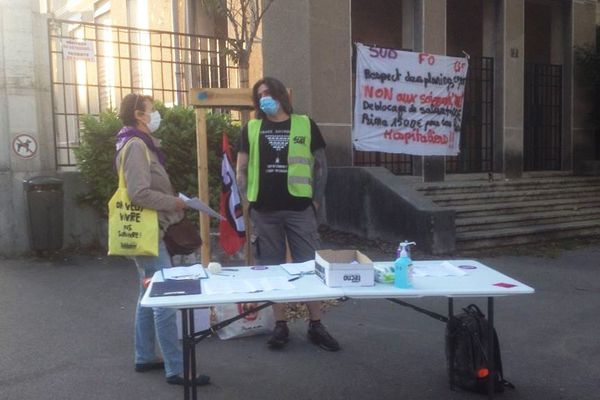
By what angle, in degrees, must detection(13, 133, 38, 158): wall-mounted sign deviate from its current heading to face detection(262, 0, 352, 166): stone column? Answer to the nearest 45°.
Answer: approximately 90° to its left

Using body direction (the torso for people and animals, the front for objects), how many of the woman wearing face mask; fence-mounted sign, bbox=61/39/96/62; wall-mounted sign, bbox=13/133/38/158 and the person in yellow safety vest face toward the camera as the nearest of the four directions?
3

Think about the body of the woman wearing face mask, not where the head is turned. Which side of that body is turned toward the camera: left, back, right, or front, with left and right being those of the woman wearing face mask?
right

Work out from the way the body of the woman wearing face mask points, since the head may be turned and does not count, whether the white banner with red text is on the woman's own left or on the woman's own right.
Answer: on the woman's own left

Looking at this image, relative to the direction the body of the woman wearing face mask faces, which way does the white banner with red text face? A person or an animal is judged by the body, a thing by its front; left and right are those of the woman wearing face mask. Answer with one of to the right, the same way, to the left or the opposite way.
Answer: to the right

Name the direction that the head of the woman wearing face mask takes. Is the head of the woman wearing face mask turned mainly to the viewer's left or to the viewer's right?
to the viewer's right

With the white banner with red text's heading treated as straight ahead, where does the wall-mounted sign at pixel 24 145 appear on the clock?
The wall-mounted sign is roughly at 2 o'clock from the white banner with red text.

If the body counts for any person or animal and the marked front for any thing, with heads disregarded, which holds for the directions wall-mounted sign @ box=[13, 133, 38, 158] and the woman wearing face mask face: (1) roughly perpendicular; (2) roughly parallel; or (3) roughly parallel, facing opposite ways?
roughly perpendicular

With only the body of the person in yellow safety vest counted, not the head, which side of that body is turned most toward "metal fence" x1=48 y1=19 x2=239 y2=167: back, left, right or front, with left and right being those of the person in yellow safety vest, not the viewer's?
back
